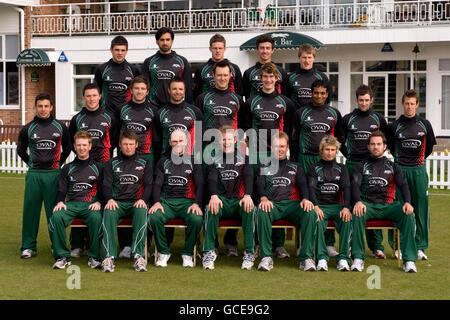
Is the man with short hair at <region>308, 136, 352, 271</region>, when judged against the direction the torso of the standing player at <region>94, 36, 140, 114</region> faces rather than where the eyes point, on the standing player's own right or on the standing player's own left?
on the standing player's own left

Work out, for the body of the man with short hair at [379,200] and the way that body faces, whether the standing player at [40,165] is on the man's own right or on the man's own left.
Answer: on the man's own right

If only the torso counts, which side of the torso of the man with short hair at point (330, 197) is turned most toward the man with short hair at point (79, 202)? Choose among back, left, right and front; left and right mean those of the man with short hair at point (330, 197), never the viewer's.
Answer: right
